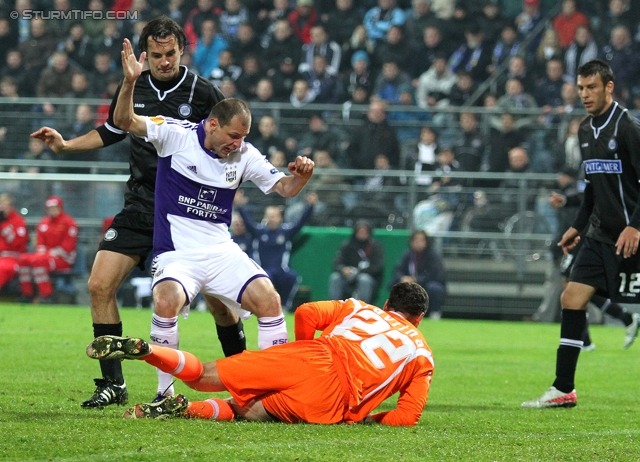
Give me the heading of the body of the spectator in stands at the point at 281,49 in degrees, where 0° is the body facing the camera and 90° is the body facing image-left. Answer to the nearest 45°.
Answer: approximately 0°

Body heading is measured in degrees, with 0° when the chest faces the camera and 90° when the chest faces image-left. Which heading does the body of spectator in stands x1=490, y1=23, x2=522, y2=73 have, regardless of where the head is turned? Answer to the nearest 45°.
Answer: approximately 0°

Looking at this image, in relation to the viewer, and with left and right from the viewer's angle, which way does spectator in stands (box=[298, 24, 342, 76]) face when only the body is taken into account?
facing the viewer

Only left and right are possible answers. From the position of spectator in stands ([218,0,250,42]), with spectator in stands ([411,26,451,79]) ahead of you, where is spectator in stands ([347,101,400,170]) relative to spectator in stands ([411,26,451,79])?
right

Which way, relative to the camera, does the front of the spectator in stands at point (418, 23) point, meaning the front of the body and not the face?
toward the camera

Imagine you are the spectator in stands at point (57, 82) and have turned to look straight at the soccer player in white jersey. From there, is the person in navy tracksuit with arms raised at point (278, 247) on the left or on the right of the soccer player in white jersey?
left

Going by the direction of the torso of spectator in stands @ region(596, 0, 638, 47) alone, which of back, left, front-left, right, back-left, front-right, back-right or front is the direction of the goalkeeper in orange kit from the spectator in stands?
front

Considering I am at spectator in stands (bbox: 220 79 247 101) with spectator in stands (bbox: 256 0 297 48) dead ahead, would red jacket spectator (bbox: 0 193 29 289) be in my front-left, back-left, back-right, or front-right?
back-left

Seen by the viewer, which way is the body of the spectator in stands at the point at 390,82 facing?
toward the camera

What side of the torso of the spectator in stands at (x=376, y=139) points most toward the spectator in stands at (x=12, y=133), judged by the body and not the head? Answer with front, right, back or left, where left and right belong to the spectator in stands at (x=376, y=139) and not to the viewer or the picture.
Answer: right

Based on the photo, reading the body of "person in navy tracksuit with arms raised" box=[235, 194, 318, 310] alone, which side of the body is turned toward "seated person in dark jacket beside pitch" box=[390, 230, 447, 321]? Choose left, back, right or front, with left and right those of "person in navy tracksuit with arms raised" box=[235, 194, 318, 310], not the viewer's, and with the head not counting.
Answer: left

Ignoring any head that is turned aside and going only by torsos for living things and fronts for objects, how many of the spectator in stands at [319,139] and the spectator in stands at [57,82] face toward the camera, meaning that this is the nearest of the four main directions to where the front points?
2

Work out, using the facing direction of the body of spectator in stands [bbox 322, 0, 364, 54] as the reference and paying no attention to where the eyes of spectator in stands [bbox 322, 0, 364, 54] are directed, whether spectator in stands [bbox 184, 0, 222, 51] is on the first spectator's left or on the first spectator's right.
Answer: on the first spectator's right

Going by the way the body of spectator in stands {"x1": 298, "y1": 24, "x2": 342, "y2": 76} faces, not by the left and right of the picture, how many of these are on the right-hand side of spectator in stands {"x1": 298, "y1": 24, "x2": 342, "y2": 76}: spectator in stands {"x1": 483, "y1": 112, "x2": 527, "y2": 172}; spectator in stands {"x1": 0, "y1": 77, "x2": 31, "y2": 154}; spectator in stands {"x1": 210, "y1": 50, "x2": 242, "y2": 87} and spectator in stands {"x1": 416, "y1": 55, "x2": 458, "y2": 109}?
2

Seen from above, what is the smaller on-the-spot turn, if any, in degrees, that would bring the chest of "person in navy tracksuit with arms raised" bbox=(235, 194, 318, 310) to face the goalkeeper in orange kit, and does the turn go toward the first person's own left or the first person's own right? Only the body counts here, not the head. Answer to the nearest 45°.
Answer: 0° — they already face them

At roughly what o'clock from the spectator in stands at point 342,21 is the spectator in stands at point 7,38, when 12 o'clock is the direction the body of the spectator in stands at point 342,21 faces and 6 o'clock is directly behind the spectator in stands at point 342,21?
the spectator in stands at point 7,38 is roughly at 3 o'clock from the spectator in stands at point 342,21.
